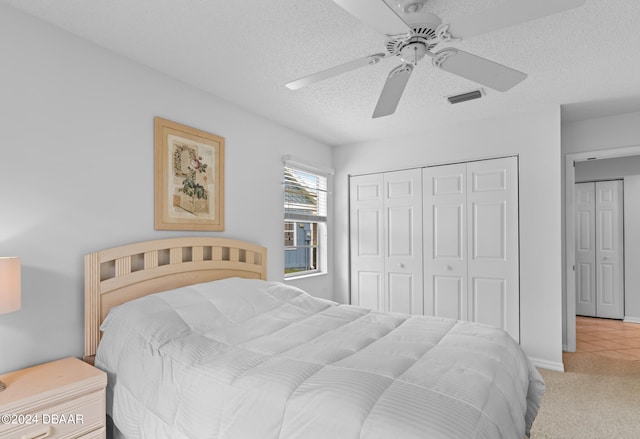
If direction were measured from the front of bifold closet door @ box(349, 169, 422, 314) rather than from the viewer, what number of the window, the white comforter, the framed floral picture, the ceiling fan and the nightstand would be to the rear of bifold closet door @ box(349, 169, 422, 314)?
0

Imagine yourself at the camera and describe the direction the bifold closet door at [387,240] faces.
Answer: facing the viewer and to the left of the viewer

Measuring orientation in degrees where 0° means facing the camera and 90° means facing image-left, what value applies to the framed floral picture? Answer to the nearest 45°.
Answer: approximately 315°

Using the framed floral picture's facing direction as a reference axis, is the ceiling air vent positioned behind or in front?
in front

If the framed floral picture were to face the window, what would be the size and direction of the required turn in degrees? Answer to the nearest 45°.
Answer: approximately 90° to its left

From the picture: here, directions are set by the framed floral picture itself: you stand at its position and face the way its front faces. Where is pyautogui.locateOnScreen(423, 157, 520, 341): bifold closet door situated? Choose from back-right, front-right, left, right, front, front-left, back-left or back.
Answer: front-left

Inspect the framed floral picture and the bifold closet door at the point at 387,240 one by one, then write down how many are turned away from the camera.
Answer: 0

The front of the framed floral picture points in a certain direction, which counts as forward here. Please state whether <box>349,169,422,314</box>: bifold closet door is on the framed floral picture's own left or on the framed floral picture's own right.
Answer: on the framed floral picture's own left

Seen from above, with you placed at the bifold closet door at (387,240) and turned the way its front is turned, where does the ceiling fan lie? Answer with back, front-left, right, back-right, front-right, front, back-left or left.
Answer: front-left

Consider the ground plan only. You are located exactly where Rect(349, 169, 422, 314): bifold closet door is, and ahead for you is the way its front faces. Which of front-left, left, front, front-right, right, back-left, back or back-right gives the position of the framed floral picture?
front

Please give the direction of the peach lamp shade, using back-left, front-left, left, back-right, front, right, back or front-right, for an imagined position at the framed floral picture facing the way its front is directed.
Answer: right

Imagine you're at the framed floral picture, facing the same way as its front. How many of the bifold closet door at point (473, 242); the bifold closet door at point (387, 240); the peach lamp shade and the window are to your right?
1

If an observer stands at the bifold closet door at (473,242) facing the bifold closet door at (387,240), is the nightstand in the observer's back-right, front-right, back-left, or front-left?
front-left
